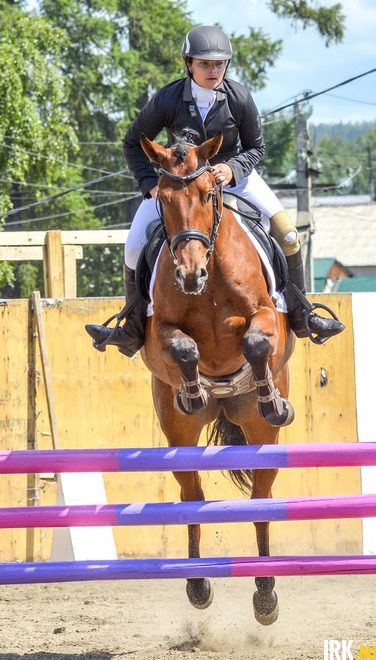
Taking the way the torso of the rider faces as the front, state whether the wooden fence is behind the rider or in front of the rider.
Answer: behind

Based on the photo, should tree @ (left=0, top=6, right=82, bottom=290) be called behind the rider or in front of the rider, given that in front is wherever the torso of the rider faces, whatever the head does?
behind

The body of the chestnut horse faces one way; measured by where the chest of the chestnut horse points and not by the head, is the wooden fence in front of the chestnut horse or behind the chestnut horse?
behind

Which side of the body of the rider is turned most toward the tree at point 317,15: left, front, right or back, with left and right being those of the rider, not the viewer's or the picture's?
back

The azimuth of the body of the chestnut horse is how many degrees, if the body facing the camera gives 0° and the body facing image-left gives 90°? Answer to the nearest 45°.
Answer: approximately 0°

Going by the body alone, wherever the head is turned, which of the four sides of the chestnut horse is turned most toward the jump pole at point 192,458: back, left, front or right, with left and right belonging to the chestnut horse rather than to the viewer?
front

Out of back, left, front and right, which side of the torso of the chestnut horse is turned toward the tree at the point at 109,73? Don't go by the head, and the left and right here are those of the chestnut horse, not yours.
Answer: back

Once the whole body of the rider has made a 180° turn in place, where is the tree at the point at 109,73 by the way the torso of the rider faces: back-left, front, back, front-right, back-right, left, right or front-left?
front
